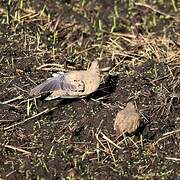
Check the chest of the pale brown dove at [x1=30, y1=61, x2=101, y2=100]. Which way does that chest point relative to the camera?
to the viewer's right

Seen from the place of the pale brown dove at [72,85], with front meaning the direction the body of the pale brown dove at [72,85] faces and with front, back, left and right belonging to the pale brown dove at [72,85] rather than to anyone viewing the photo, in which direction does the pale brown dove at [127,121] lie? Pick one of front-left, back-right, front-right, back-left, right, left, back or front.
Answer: front-right
